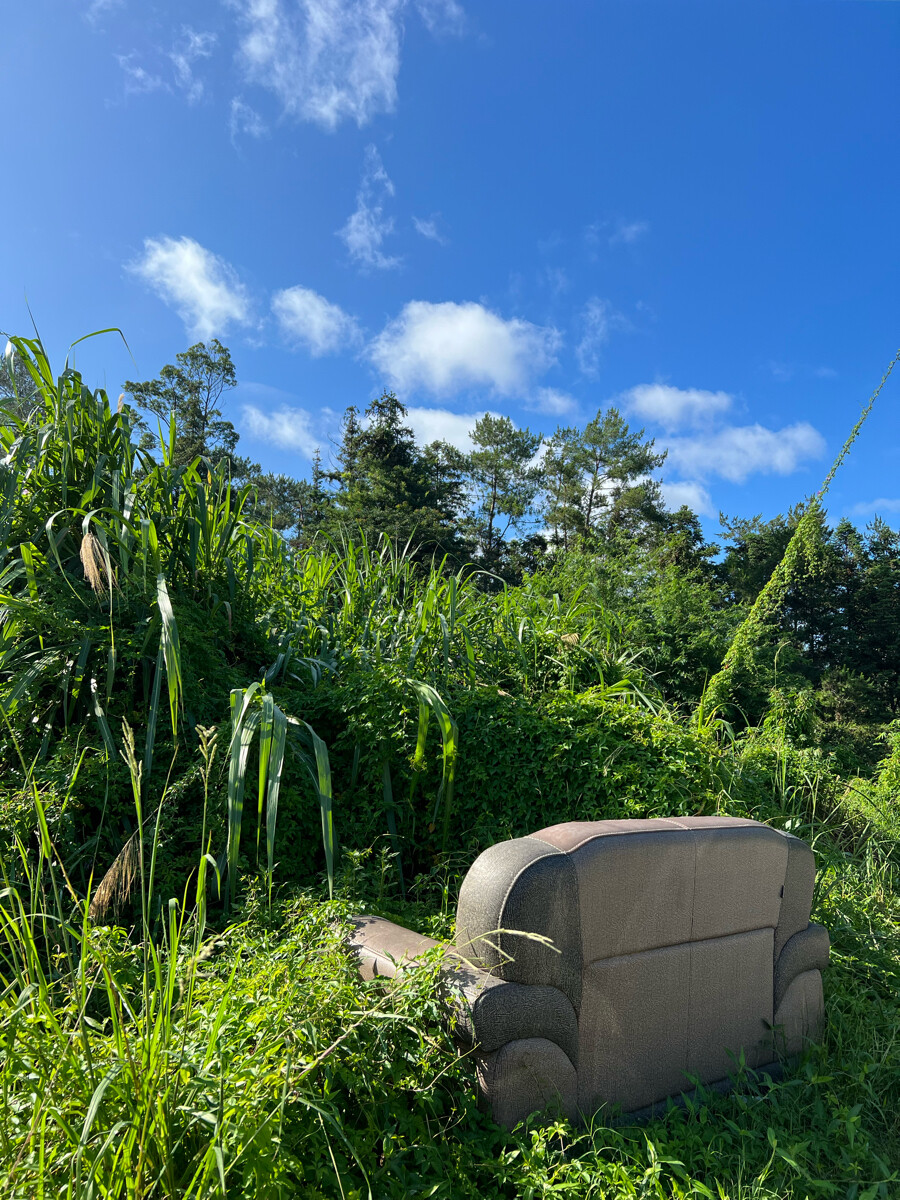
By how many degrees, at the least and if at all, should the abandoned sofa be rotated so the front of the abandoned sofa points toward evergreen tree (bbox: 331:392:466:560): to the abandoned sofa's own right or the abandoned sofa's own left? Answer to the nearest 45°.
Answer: approximately 45° to the abandoned sofa's own right

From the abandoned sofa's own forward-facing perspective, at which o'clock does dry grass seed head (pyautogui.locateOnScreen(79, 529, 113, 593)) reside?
The dry grass seed head is roughly at 10 o'clock from the abandoned sofa.

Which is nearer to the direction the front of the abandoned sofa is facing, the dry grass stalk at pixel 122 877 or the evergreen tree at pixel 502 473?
the evergreen tree

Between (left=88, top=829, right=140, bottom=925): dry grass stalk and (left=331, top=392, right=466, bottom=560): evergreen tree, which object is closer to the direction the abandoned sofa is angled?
the evergreen tree

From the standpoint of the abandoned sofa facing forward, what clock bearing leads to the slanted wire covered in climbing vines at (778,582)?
The slanted wire covered in climbing vines is roughly at 2 o'clock from the abandoned sofa.

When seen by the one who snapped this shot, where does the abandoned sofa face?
facing away from the viewer and to the left of the viewer

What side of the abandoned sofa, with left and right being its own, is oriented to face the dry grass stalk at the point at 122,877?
left
